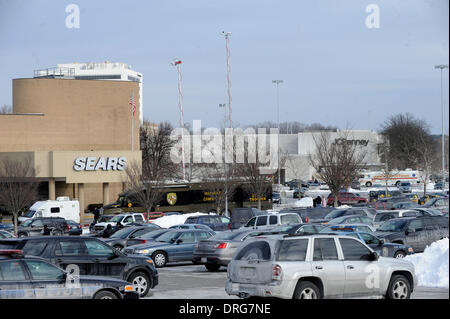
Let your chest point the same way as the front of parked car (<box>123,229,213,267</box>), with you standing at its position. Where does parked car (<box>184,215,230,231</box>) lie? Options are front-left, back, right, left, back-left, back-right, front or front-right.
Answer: back-right

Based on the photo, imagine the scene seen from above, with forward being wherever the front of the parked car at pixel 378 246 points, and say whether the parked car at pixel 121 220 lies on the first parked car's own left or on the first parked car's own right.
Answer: on the first parked car's own left

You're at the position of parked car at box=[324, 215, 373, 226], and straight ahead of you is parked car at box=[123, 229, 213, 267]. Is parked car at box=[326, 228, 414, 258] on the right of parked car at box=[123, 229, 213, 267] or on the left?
left

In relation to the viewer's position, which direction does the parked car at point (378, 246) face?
facing to the right of the viewer

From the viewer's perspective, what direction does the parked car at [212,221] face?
to the viewer's left

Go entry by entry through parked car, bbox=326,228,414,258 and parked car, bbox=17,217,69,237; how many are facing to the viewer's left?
1

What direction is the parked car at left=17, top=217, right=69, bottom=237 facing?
to the viewer's left
